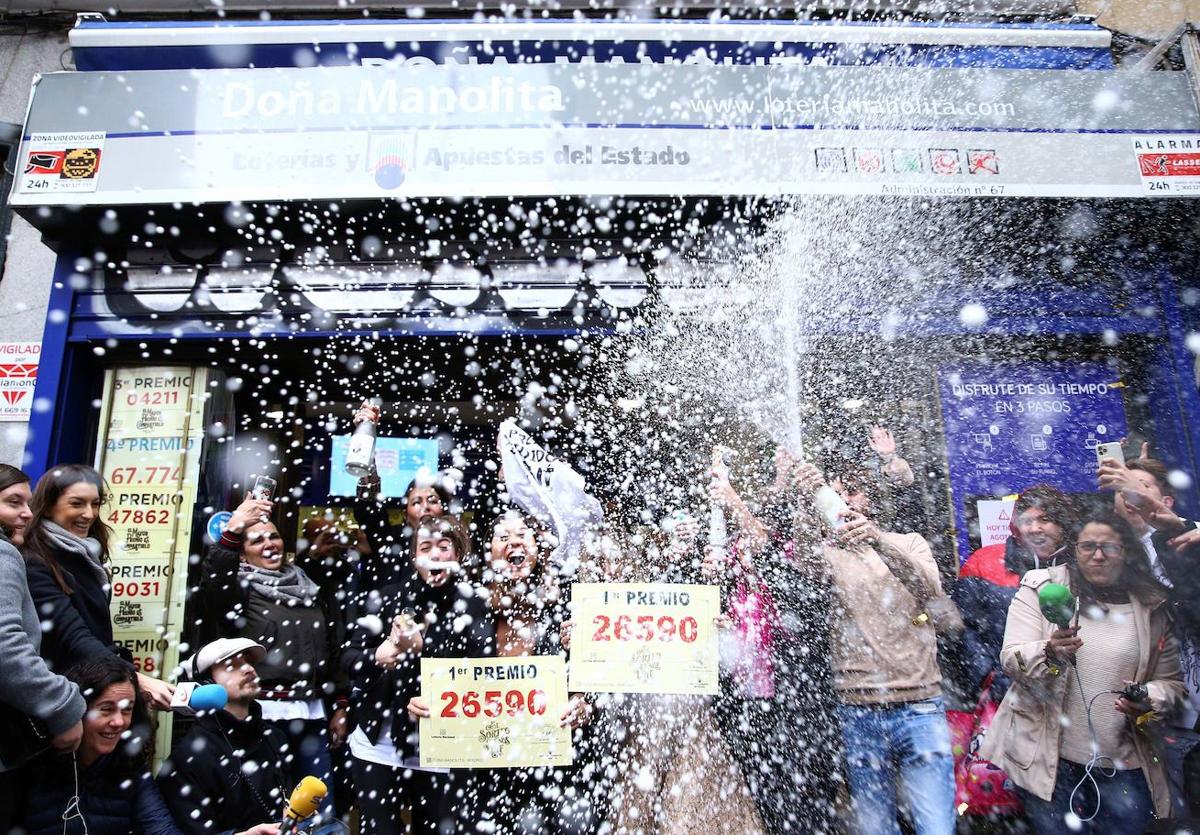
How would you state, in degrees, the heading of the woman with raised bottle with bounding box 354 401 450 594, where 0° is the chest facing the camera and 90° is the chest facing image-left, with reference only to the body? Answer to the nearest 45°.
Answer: approximately 0°

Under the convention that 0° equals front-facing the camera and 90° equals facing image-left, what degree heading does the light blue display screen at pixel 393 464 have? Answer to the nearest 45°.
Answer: approximately 0°

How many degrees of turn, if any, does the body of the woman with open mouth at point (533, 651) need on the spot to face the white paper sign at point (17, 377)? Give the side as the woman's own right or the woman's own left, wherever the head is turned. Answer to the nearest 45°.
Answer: approximately 135° to the woman's own right

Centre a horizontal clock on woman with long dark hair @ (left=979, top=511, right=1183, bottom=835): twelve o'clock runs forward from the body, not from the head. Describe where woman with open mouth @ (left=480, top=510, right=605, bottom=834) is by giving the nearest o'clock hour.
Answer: The woman with open mouth is roughly at 2 o'clock from the woman with long dark hair.

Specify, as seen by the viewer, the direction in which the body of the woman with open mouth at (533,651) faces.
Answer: toward the camera

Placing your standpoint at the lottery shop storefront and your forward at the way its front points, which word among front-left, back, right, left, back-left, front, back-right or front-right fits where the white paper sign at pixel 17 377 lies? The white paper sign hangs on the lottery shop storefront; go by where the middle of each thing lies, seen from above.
right

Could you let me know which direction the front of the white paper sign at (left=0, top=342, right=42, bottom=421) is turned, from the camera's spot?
facing the viewer

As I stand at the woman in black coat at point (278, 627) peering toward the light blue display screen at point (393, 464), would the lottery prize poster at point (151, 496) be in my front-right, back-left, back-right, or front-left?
front-left

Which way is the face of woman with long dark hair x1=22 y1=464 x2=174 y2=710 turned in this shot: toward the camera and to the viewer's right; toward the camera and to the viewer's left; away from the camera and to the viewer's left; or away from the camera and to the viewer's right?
toward the camera and to the viewer's right

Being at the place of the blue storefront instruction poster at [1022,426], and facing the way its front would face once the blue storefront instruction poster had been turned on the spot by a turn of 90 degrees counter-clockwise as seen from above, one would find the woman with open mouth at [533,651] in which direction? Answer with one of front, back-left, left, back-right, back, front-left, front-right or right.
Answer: back-right

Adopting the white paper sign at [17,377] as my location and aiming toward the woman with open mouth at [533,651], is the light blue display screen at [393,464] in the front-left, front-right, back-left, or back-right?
front-left

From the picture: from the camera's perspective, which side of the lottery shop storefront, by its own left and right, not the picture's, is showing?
front

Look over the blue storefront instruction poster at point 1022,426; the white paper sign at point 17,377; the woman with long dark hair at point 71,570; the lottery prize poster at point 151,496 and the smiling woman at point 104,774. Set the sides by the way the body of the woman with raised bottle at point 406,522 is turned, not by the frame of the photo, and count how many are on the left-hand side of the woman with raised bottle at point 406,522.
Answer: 1

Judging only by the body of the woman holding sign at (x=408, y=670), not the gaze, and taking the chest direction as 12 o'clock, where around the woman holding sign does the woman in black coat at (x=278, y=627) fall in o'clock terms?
The woman in black coat is roughly at 4 o'clock from the woman holding sign.
